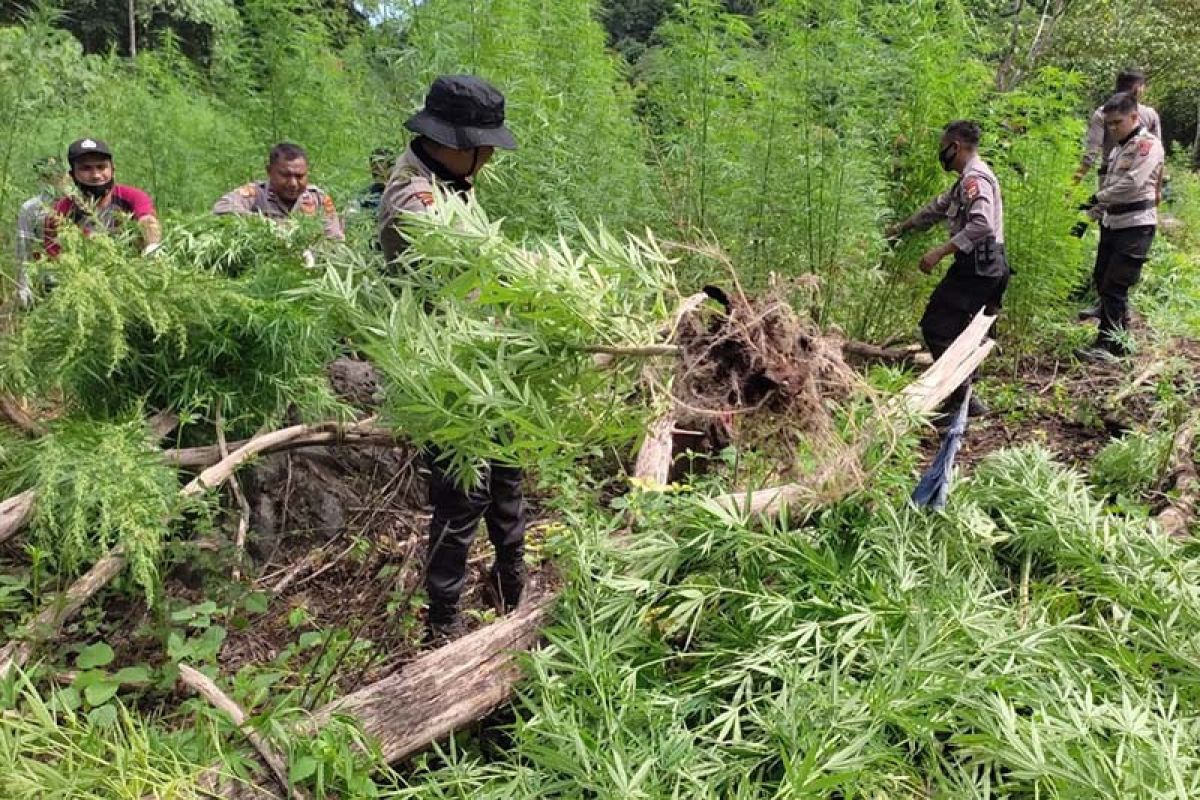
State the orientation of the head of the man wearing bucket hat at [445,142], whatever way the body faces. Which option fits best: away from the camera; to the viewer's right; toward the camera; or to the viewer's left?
to the viewer's right

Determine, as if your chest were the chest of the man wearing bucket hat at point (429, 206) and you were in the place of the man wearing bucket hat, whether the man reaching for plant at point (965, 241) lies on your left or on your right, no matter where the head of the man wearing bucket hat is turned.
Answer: on your left

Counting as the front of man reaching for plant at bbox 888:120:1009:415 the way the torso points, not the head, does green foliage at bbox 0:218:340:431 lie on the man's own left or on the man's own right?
on the man's own left

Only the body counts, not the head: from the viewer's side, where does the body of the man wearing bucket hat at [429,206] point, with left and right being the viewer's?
facing the viewer and to the right of the viewer

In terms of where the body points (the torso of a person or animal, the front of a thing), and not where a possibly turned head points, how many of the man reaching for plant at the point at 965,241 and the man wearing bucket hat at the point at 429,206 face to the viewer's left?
1

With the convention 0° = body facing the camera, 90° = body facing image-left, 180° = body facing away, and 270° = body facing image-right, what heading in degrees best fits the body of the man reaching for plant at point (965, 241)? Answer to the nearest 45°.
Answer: approximately 90°

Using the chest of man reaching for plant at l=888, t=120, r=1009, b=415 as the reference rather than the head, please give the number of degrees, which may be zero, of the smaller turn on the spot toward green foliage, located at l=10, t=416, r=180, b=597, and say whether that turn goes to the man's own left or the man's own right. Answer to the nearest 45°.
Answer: approximately 45° to the man's own left

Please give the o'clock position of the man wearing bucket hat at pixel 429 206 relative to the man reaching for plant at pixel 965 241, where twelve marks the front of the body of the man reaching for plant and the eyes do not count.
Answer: The man wearing bucket hat is roughly at 10 o'clock from the man reaching for plant.

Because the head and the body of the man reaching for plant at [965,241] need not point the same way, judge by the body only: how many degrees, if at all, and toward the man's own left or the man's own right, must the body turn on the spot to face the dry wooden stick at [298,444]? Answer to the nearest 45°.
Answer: approximately 45° to the man's own left
